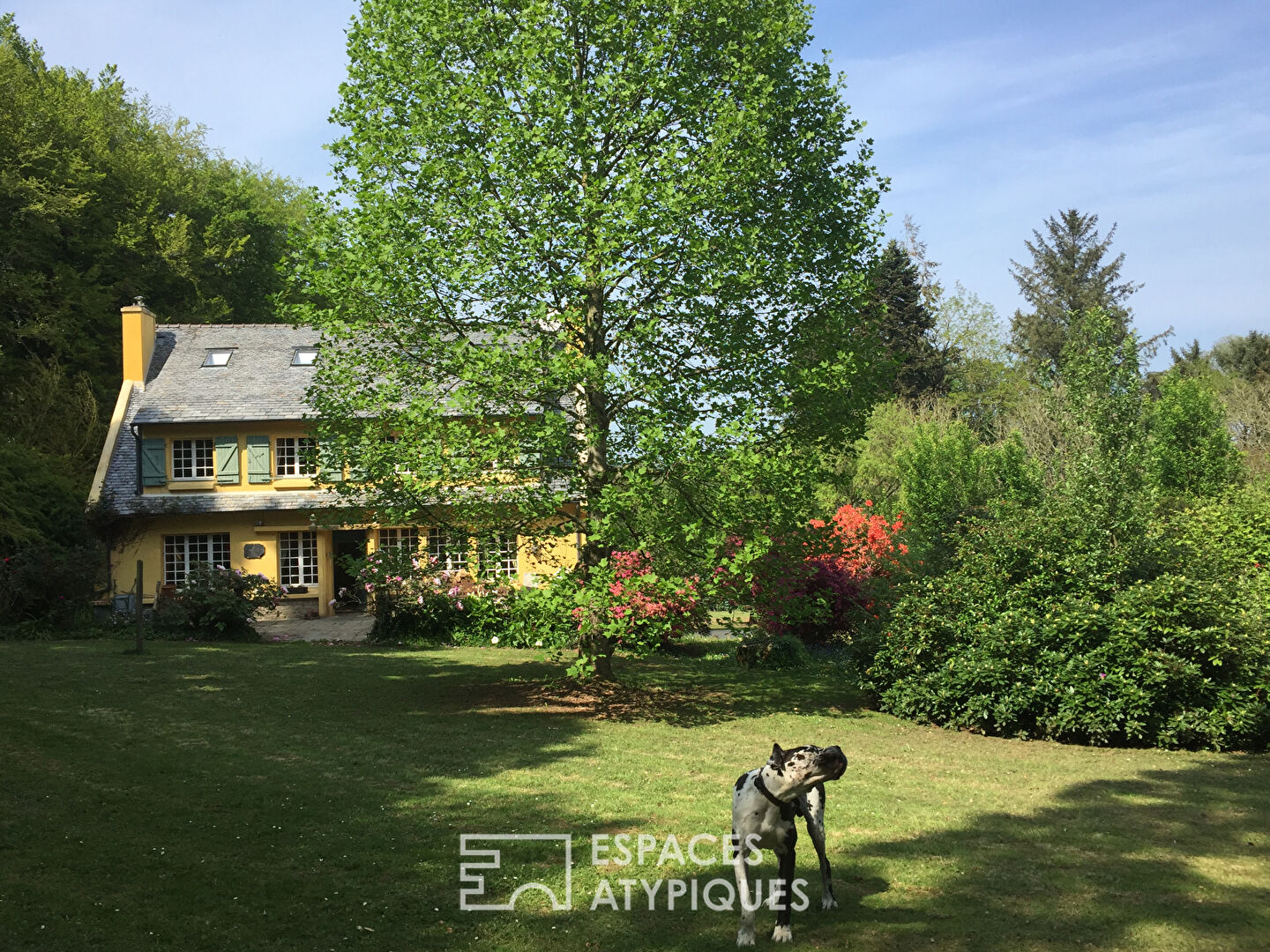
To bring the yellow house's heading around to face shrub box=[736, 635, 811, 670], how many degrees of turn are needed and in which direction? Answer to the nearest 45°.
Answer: approximately 45° to its left

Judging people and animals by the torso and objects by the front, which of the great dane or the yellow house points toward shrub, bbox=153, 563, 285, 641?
the yellow house

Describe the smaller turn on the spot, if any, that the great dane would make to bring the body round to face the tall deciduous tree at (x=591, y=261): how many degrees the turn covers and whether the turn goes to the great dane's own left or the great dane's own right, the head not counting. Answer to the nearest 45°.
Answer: approximately 135° to the great dane's own right

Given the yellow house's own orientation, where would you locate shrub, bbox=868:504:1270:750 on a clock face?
The shrub is roughly at 11 o'clock from the yellow house.

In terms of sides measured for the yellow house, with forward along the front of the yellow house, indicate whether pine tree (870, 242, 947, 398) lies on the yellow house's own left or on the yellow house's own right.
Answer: on the yellow house's own left

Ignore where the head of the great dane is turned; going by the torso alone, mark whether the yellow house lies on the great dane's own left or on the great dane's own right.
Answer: on the great dane's own right

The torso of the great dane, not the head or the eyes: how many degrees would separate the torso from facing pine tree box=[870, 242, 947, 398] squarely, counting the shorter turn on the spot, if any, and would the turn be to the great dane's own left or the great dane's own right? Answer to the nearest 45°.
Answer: approximately 135° to the great dane's own right

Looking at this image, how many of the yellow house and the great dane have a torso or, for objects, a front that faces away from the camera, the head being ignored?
0

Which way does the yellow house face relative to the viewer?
toward the camera

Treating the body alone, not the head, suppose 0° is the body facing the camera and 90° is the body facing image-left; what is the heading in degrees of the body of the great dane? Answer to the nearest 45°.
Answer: approximately 45°

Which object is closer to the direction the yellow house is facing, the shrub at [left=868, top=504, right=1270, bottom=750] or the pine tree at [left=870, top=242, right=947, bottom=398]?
the shrub
